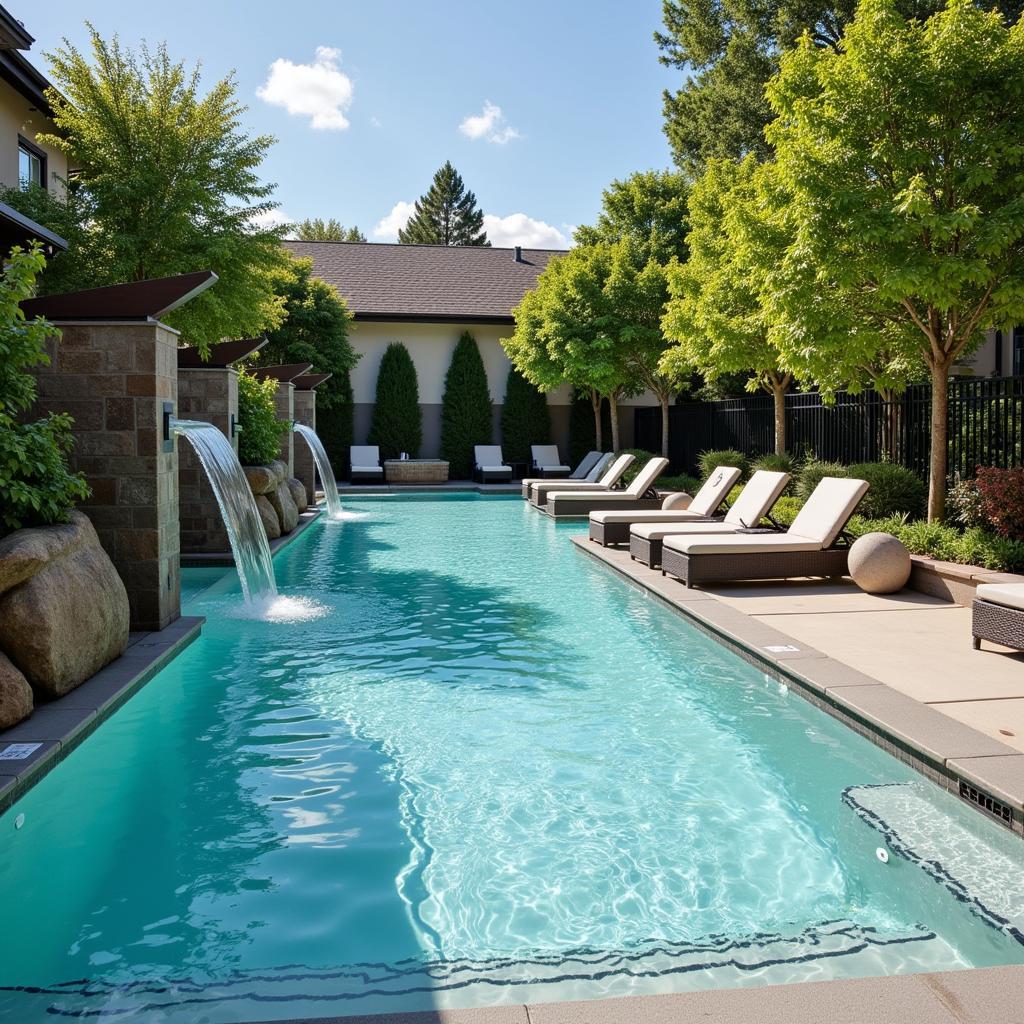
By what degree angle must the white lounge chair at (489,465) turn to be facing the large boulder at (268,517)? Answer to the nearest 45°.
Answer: approximately 45° to its right

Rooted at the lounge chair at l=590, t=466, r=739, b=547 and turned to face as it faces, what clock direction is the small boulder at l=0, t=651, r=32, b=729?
The small boulder is roughly at 11 o'clock from the lounge chair.

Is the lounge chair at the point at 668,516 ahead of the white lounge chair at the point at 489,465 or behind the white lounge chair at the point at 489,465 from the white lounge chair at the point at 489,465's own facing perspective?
ahead

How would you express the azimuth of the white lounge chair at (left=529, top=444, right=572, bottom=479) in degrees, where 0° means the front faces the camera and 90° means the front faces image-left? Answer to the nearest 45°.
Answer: approximately 315°

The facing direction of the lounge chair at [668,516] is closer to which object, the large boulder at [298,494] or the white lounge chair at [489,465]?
the large boulder

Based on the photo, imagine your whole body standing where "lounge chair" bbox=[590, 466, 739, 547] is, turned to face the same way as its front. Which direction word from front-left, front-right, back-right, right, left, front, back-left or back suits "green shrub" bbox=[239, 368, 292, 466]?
front-right

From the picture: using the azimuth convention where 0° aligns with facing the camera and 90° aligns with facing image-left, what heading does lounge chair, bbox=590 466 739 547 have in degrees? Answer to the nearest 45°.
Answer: approximately 45°

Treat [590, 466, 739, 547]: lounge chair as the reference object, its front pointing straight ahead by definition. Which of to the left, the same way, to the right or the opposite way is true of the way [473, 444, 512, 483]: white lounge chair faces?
to the left

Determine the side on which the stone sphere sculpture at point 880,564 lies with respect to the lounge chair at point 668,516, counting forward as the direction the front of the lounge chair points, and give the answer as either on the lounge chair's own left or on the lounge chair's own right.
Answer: on the lounge chair's own left

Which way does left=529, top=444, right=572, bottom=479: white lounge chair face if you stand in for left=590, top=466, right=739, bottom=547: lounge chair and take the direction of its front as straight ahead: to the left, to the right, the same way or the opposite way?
to the left

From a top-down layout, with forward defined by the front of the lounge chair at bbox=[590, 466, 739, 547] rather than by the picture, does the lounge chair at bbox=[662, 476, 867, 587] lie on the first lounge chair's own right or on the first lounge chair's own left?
on the first lounge chair's own left

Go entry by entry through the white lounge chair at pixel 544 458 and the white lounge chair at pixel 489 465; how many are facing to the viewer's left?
0

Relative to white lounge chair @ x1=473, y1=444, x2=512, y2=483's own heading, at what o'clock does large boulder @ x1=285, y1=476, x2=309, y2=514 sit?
The large boulder is roughly at 2 o'clock from the white lounge chair.
